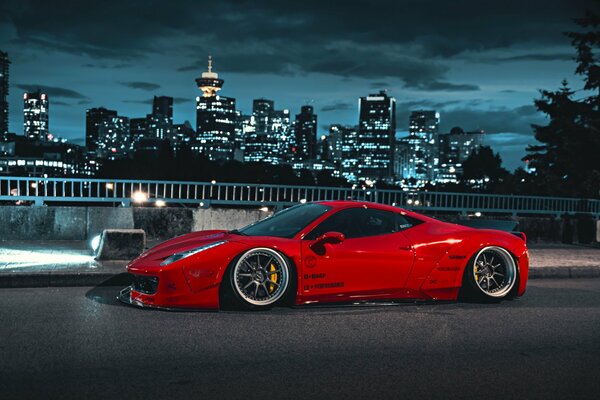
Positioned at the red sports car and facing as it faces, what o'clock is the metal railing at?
The metal railing is roughly at 4 o'clock from the red sports car.

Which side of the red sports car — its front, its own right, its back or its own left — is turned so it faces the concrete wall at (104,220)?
right

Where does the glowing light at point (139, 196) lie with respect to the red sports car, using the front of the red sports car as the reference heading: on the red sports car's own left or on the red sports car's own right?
on the red sports car's own right

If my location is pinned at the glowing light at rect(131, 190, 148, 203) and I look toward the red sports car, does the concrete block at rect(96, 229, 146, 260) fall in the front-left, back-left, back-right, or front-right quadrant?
front-right

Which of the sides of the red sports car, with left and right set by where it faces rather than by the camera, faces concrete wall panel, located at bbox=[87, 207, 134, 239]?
right

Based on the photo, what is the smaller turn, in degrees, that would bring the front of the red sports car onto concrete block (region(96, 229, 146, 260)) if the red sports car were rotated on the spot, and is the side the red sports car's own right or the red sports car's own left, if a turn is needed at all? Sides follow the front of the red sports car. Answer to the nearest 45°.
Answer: approximately 90° to the red sports car's own right

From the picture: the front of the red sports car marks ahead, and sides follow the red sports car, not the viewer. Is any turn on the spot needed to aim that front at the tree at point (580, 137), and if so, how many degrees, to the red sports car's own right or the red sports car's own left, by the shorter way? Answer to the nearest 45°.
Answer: approximately 180°

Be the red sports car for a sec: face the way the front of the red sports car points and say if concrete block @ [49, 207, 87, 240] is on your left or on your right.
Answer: on your right

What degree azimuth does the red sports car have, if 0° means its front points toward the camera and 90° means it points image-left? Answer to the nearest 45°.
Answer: approximately 45°
